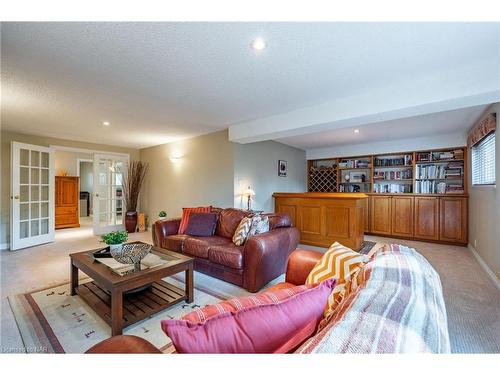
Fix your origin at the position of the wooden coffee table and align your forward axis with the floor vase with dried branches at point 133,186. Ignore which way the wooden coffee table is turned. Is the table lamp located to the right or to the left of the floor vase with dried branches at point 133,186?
right

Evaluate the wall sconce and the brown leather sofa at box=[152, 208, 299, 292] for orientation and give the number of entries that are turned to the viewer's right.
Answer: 0

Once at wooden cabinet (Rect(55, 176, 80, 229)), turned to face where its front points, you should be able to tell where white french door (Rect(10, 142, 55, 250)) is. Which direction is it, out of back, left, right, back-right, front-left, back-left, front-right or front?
front

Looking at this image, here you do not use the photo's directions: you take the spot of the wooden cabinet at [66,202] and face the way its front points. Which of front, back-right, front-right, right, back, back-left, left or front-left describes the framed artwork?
front-left

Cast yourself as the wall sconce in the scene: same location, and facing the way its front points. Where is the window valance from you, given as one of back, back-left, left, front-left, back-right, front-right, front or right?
left

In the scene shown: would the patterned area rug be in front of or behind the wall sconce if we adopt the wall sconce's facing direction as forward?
in front

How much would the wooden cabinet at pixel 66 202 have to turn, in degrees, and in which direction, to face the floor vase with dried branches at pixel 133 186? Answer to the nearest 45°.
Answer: approximately 45° to its left

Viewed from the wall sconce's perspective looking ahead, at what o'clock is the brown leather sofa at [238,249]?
The brown leather sofa is roughly at 10 o'clock from the wall sconce.

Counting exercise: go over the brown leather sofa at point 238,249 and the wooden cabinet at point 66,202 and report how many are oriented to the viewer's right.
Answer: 0

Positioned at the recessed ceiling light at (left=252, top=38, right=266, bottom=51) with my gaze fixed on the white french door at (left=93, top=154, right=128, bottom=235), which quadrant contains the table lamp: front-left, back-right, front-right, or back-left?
front-right

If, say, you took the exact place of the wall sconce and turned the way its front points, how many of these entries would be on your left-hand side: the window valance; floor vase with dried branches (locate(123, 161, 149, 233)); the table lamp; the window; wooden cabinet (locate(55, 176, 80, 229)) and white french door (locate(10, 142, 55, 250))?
3

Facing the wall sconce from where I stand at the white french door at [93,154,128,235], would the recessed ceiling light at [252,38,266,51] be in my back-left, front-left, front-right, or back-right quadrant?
front-right

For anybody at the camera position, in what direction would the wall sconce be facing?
facing the viewer and to the left of the viewer

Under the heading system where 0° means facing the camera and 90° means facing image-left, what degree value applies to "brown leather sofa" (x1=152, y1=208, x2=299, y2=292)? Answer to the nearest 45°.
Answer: approximately 45°

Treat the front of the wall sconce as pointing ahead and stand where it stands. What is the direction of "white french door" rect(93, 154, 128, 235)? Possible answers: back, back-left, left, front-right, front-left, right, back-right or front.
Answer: right

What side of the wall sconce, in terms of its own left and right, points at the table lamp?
left

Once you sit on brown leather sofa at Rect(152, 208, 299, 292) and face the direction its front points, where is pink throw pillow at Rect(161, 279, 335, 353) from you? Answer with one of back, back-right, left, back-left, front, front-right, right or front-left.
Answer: front-left

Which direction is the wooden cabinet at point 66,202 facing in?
toward the camera

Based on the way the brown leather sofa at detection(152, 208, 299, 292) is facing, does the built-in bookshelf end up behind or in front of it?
behind
